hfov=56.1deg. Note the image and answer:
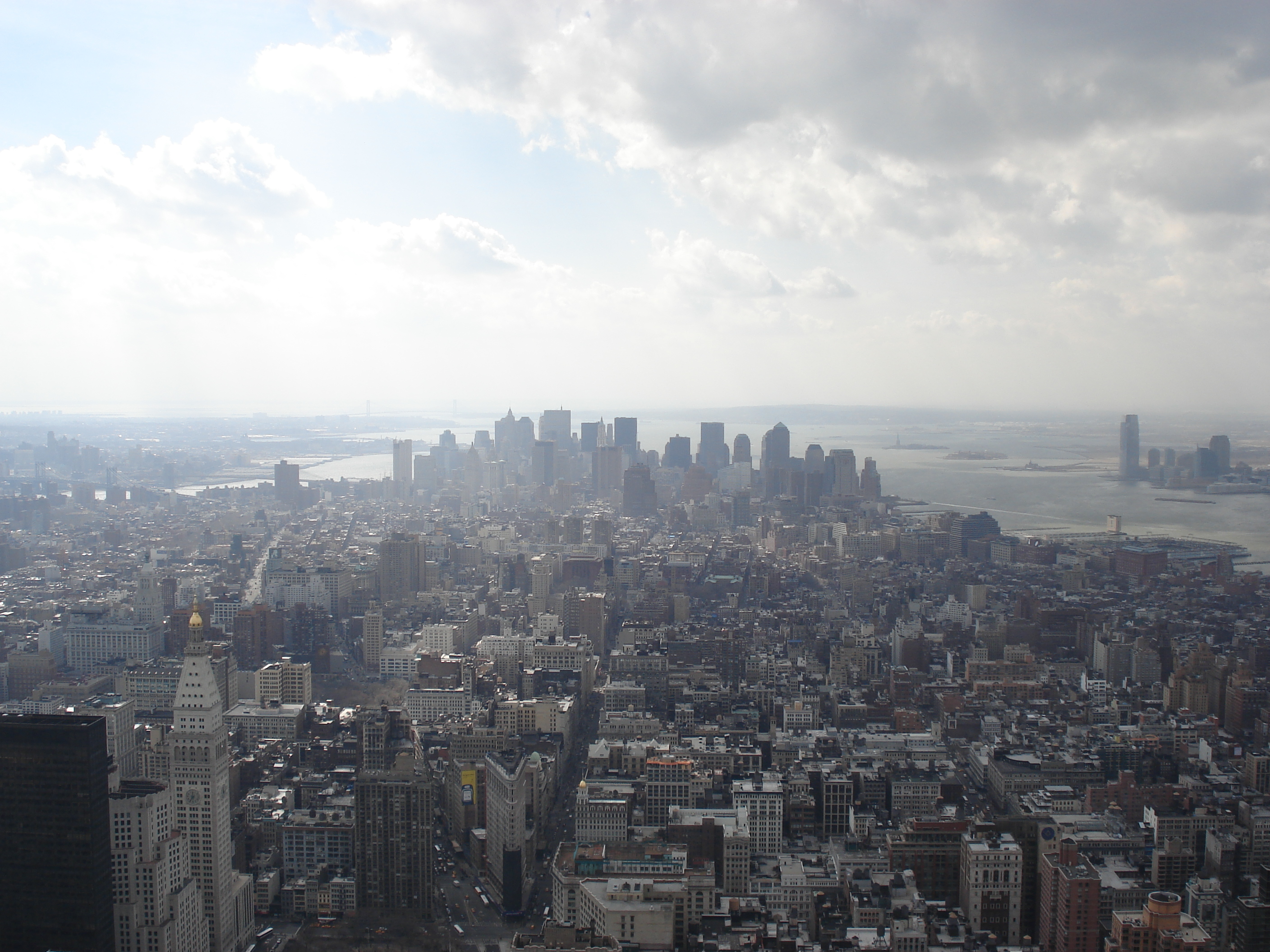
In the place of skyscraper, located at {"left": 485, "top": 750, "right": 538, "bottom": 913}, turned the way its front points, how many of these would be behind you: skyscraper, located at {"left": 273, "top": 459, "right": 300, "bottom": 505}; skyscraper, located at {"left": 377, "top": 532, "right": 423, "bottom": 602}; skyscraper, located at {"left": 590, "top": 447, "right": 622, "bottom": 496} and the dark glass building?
3

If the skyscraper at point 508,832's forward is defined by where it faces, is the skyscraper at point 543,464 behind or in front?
behind

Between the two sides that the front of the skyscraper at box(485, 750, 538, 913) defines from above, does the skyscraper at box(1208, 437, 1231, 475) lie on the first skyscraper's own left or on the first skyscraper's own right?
on the first skyscraper's own left

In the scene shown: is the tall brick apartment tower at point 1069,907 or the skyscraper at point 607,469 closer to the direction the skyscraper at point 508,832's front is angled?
the tall brick apartment tower

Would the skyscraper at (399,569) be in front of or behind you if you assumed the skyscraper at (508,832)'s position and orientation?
behind

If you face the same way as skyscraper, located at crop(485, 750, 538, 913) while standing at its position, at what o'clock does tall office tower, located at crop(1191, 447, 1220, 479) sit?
The tall office tower is roughly at 8 o'clock from the skyscraper.

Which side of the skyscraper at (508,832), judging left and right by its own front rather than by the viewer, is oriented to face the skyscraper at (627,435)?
back

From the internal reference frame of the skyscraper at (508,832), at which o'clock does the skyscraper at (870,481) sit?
the skyscraper at (870,481) is roughly at 7 o'clock from the skyscraper at (508,832).

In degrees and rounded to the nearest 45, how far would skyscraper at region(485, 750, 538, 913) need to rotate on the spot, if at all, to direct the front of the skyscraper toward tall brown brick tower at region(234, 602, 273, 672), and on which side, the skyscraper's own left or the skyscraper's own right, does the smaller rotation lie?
approximately 135° to the skyscraper's own right

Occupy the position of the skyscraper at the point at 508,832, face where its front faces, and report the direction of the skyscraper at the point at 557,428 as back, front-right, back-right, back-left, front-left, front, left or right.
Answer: back

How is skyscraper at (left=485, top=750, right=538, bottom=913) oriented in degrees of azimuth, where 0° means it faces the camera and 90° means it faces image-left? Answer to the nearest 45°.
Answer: approximately 0°

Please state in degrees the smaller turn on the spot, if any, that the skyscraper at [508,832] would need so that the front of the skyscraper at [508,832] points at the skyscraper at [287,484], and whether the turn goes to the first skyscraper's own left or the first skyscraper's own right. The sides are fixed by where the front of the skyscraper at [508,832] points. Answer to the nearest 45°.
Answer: approximately 180°

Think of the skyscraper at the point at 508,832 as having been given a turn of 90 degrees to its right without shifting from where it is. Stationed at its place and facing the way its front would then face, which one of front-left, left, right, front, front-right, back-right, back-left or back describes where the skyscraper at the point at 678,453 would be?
right

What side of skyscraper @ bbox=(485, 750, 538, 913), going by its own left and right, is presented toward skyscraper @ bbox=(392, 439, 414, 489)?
back

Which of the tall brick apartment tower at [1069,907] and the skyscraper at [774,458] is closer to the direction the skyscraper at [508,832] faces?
the tall brick apartment tower
